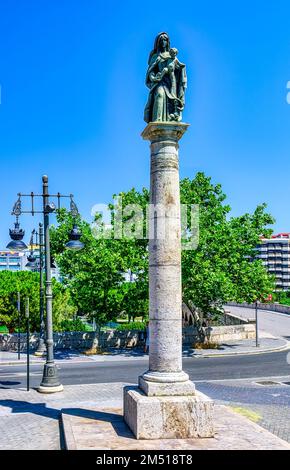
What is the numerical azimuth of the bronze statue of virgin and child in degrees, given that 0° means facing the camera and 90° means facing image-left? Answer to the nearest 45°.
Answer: approximately 0°

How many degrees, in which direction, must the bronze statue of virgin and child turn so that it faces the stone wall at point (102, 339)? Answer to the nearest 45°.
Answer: approximately 180°

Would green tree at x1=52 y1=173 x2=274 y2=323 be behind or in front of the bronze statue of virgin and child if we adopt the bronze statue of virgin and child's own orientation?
behind

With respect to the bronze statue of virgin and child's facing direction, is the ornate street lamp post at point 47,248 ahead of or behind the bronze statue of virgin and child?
behind

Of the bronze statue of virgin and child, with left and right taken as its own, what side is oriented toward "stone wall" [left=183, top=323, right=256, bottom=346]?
back

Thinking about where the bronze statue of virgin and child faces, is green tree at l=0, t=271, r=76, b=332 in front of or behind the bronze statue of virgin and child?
behind
